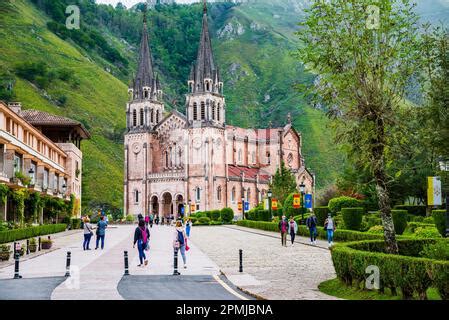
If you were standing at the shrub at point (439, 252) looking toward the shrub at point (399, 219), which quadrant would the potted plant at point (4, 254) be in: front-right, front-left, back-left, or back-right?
front-left

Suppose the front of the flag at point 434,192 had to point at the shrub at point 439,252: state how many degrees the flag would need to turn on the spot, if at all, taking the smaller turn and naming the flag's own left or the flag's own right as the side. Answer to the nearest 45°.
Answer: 0° — it already faces it

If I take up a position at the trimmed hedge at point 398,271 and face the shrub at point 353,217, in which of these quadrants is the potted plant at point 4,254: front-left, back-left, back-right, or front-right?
front-left

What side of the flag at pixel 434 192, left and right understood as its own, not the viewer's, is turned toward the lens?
front

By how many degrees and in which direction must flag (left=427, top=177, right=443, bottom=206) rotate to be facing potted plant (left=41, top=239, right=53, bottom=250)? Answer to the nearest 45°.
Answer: approximately 90° to its right

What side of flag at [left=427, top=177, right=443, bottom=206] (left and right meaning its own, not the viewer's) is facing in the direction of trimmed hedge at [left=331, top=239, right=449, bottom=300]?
front

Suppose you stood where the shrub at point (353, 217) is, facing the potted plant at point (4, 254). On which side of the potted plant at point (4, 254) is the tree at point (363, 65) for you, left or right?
left

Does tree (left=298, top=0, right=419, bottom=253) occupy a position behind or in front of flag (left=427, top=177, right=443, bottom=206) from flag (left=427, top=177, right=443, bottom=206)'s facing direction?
in front

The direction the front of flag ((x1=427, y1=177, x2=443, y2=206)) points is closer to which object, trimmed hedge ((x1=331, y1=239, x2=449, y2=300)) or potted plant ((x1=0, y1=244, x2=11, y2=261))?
the trimmed hedge

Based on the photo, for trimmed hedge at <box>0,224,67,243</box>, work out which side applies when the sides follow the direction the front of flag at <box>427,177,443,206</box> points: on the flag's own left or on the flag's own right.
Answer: on the flag's own right
